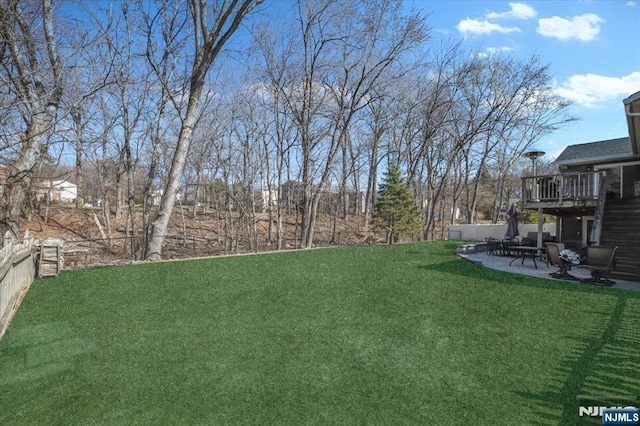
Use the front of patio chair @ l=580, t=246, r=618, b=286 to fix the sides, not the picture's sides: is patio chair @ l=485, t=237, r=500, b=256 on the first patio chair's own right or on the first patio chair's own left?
on the first patio chair's own right

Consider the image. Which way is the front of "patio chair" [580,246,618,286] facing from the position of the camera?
facing the viewer and to the left of the viewer

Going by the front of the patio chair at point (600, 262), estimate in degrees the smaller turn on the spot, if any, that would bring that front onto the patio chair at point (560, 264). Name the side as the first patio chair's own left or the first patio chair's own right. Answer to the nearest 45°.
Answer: approximately 45° to the first patio chair's own left

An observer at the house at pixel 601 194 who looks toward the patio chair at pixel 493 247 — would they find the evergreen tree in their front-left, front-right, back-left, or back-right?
front-right

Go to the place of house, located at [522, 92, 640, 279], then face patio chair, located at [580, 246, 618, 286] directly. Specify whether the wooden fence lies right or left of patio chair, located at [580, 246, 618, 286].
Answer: right

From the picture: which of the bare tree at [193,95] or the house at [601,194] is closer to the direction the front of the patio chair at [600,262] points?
the bare tree

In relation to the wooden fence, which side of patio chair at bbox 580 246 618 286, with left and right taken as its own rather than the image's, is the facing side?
front

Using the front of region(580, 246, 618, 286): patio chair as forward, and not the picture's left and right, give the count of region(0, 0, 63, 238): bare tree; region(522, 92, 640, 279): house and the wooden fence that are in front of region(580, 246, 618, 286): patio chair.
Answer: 2

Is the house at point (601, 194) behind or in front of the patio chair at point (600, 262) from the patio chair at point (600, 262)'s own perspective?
behind

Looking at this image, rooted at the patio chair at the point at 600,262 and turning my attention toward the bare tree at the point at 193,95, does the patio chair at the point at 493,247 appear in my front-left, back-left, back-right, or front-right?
front-right

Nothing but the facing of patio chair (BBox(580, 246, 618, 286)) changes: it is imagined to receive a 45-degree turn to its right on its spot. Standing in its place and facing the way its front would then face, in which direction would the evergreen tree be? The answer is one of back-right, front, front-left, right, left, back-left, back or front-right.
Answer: front-right

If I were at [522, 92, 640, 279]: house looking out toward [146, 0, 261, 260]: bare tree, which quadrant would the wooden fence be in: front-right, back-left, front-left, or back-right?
front-left

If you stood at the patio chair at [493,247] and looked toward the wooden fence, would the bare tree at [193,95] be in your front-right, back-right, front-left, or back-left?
front-right
